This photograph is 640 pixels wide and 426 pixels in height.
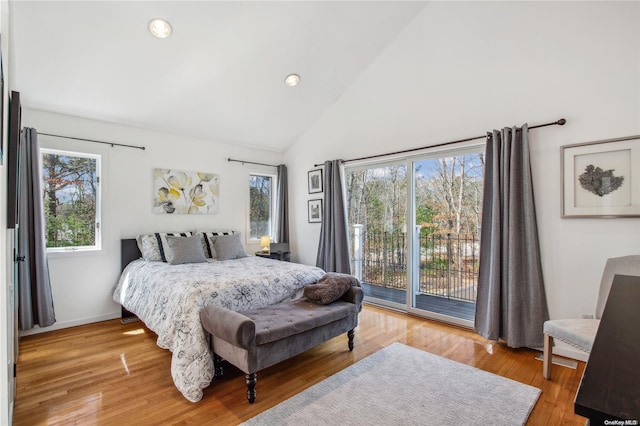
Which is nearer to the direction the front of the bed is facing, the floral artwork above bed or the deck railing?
the deck railing

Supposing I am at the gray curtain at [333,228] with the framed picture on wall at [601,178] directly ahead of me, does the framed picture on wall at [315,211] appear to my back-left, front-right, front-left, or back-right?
back-left

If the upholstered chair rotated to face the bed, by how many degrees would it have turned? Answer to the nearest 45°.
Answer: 0° — it already faces it

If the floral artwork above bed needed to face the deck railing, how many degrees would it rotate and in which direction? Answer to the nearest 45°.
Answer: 0° — it already faces it

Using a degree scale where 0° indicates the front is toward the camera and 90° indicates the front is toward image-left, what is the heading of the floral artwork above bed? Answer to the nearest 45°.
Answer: approximately 315°

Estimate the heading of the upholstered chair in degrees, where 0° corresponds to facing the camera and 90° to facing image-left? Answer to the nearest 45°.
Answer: approximately 45°

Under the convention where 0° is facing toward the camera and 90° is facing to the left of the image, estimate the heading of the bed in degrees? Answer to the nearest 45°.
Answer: approximately 315°

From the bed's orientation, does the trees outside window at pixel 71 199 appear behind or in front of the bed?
behind
